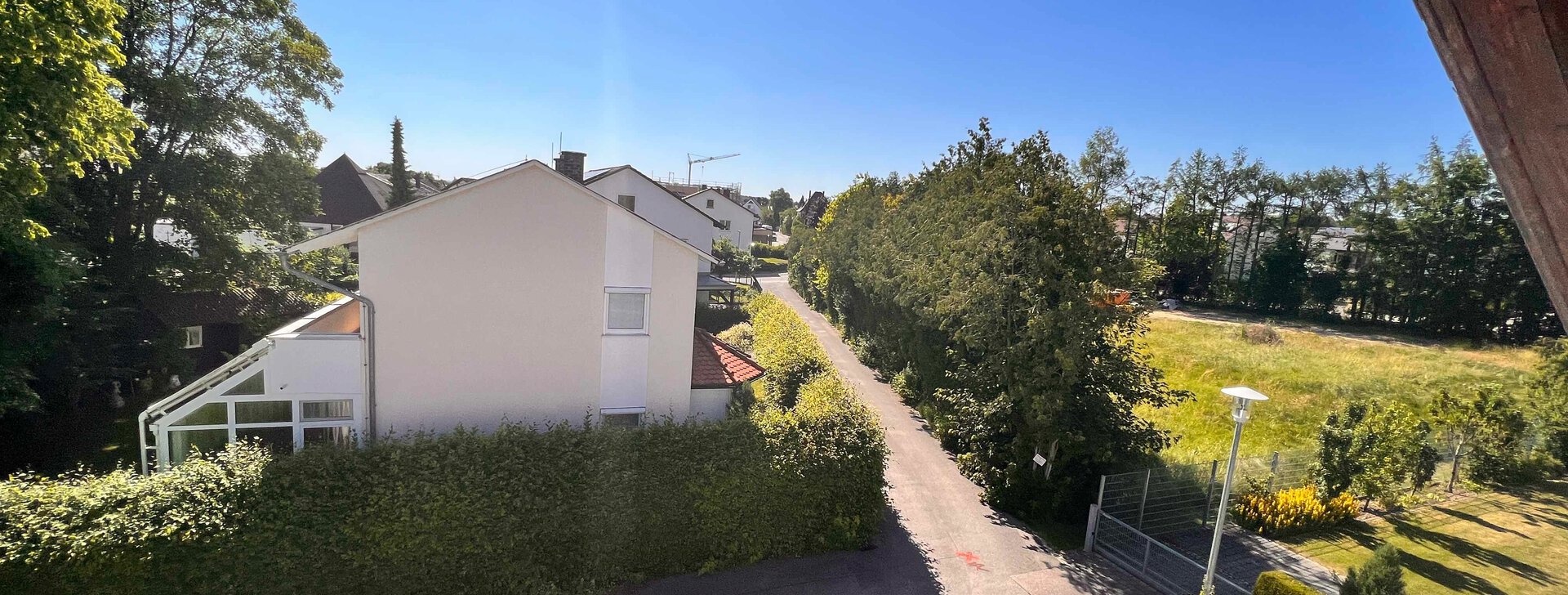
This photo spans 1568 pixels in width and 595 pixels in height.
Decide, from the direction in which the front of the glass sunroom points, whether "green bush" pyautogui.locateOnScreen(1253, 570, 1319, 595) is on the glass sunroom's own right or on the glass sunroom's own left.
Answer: on the glass sunroom's own left

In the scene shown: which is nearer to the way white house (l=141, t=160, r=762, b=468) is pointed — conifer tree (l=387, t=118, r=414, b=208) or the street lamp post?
the street lamp post

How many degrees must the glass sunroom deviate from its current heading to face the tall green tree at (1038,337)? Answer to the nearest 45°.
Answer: approximately 135° to its left

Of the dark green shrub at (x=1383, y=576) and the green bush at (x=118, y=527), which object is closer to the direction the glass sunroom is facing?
the green bush

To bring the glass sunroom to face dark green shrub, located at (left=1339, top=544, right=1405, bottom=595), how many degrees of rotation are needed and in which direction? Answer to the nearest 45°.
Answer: approximately 135° to its left

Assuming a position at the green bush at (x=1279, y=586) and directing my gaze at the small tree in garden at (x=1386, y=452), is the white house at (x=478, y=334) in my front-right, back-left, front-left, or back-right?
back-left
